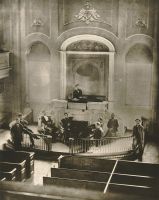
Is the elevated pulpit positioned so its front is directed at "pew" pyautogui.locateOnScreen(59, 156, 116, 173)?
yes

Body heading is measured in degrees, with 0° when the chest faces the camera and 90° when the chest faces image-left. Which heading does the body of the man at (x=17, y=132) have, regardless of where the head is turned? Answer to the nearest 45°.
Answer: approximately 0°

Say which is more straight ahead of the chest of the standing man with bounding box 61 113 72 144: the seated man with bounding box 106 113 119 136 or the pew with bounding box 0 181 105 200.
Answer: the pew

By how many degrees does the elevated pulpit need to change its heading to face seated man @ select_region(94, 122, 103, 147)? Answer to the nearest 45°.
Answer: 0° — it already faces them

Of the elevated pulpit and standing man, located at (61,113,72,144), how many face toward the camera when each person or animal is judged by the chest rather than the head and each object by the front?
2

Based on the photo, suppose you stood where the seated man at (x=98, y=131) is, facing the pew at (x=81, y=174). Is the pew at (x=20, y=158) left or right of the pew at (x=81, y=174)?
right
